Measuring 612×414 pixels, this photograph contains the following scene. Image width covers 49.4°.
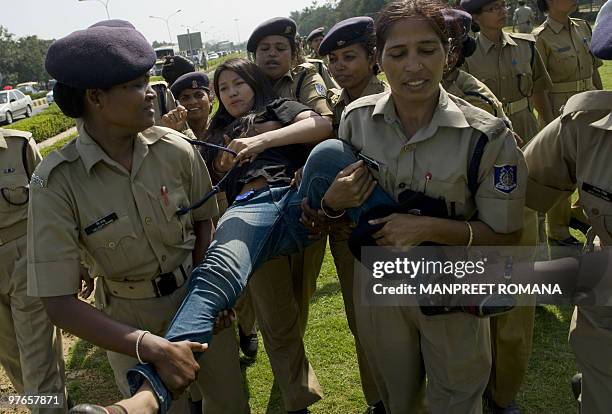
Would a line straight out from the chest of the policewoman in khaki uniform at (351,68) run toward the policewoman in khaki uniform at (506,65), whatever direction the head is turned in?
no

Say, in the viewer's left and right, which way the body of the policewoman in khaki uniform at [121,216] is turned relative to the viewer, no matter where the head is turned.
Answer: facing the viewer and to the right of the viewer

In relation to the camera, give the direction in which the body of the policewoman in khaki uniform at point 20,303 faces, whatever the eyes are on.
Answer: toward the camera

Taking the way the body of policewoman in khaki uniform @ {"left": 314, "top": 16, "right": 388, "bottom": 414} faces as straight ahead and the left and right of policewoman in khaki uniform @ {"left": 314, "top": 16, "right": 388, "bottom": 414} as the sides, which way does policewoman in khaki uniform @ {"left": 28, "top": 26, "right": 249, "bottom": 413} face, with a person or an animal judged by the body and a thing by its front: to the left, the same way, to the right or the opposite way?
to the left

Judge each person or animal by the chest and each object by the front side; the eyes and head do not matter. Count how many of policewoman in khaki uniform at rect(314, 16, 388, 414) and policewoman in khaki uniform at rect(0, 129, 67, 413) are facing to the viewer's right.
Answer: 0

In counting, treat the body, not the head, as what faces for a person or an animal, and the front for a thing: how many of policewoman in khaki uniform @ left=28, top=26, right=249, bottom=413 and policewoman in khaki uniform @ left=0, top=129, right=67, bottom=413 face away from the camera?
0

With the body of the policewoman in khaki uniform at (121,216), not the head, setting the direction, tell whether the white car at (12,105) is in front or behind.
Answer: behind

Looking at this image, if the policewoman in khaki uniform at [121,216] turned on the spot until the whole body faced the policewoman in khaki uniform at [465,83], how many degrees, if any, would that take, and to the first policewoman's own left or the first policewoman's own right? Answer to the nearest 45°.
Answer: approximately 45° to the first policewoman's own left

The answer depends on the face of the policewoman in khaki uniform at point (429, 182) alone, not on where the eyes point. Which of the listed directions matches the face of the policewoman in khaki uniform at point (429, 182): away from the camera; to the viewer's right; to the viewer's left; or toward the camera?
toward the camera

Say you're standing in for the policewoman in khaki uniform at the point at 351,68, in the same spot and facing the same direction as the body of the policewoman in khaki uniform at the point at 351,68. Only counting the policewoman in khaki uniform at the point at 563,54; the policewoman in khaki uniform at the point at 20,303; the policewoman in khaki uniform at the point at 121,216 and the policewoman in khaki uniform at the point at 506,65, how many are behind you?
2

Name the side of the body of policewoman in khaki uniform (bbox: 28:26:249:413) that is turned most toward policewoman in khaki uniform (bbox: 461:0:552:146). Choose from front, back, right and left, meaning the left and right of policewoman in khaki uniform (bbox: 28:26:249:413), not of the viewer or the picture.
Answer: left

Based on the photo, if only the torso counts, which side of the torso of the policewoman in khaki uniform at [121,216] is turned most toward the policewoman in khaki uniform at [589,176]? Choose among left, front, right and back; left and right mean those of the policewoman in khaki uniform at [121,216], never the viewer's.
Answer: front

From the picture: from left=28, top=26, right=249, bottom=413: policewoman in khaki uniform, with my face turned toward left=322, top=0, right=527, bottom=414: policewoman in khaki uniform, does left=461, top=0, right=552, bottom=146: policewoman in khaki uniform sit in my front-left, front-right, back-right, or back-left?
front-left

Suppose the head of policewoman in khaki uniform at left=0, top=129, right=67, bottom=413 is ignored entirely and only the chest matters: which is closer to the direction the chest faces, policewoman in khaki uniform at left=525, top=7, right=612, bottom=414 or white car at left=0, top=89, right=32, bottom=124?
the policewoman in khaki uniform

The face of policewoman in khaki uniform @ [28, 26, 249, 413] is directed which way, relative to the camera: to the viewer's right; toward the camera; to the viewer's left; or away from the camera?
to the viewer's right

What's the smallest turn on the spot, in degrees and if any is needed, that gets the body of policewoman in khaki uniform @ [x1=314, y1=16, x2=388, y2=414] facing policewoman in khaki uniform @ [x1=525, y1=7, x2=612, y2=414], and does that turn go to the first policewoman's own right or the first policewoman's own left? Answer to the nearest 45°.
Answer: approximately 90° to the first policewoman's own left
